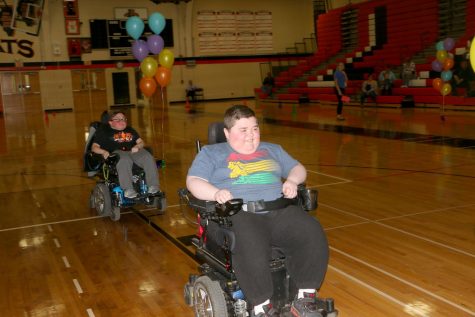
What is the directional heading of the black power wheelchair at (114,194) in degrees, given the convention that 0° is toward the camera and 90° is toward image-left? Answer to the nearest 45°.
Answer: approximately 315°

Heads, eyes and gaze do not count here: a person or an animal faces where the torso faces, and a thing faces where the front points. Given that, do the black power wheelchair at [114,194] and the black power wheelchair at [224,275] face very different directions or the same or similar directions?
same or similar directions

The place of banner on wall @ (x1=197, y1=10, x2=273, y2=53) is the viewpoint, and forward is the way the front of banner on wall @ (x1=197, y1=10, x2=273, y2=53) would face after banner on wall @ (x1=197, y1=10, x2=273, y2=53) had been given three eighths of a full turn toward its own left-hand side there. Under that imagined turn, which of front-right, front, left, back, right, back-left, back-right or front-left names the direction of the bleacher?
right

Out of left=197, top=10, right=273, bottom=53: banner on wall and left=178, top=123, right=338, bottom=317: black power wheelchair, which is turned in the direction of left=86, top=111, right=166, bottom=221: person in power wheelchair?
the banner on wall

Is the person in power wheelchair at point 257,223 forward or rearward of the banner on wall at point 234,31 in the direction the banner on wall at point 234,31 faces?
forward

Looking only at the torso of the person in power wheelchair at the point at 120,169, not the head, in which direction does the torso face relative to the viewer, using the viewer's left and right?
facing the viewer and to the right of the viewer

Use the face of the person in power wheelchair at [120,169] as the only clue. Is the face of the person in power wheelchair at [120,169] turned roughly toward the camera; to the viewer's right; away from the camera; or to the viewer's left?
toward the camera

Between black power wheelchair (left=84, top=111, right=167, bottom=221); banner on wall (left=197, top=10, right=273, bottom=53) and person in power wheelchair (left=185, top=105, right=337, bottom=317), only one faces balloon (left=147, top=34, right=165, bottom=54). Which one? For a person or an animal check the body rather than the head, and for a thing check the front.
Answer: the banner on wall

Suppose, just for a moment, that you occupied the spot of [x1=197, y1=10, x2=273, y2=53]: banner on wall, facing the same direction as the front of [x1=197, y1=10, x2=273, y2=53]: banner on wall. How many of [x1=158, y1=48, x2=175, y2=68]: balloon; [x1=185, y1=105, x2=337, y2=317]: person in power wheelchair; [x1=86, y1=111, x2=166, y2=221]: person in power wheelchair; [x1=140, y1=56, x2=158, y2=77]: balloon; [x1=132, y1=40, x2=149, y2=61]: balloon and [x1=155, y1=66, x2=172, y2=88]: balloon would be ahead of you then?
6

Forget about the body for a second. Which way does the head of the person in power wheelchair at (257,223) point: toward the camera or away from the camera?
toward the camera

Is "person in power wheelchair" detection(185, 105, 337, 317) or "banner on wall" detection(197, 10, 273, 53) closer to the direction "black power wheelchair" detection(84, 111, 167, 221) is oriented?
the person in power wheelchair

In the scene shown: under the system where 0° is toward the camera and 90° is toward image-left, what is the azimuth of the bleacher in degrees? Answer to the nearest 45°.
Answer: approximately 45°

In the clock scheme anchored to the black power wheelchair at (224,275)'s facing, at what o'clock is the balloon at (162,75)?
The balloon is roughly at 7 o'clock from the black power wheelchair.

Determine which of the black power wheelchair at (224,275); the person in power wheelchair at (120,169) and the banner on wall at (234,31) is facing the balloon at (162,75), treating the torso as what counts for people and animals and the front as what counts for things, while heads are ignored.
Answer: the banner on wall

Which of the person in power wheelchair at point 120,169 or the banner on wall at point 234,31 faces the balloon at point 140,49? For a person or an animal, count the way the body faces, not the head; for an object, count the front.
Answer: the banner on wall

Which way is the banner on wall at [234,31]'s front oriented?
toward the camera
